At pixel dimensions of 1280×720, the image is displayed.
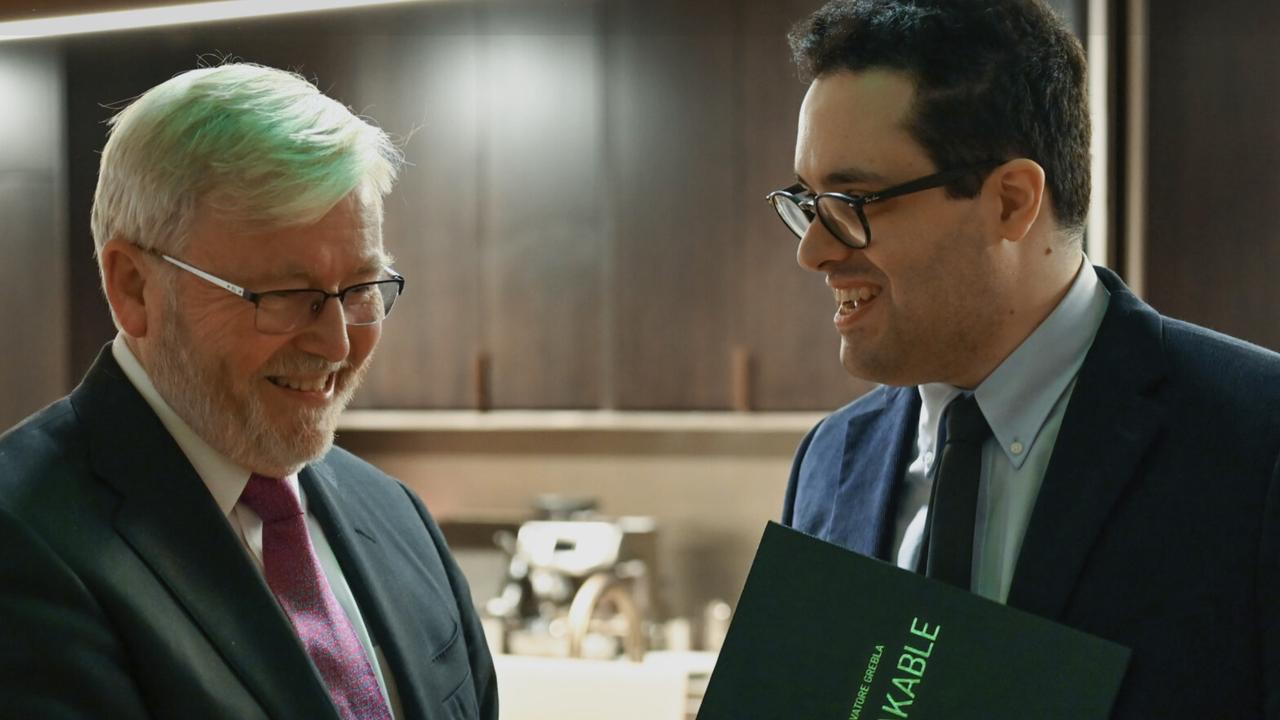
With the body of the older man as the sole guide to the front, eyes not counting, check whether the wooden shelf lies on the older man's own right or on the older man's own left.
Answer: on the older man's own left

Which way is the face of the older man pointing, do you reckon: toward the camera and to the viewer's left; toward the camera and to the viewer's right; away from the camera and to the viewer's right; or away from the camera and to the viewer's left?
toward the camera and to the viewer's right

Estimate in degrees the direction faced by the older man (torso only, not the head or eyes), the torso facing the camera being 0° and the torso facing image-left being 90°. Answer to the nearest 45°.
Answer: approximately 315°
